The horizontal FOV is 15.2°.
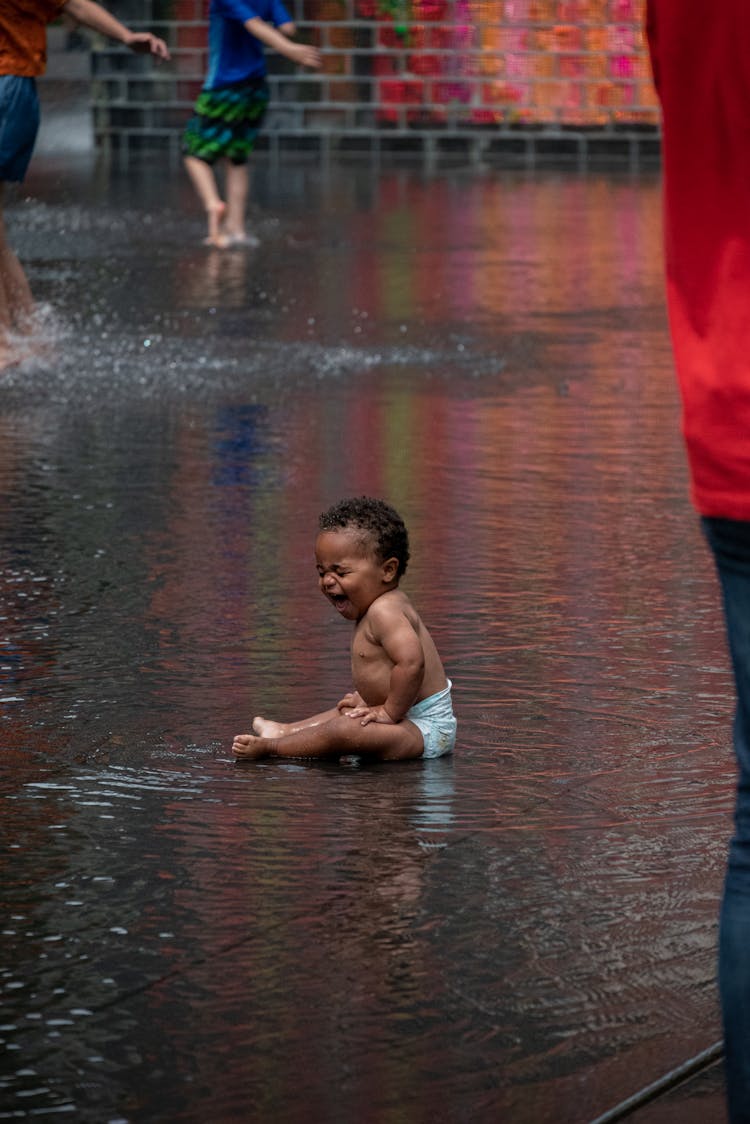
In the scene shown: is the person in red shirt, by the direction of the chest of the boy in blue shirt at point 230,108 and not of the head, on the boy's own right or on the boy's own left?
on the boy's own right

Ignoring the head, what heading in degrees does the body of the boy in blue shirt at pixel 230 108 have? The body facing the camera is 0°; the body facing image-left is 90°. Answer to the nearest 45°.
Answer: approximately 270°
